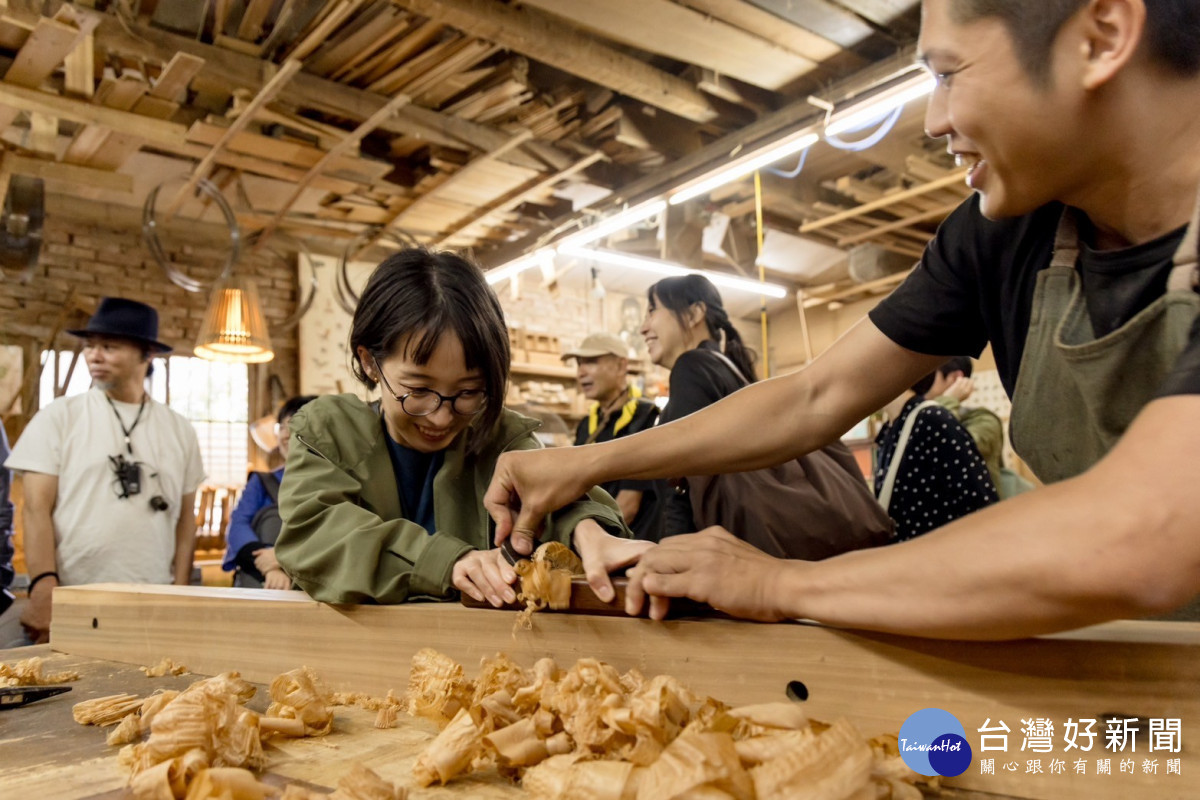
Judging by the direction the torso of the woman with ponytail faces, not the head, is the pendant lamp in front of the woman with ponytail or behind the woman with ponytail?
in front

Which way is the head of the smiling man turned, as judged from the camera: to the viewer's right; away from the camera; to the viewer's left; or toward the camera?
to the viewer's left

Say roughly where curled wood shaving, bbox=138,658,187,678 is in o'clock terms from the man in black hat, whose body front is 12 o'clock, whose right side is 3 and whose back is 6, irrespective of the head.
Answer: The curled wood shaving is roughly at 12 o'clock from the man in black hat.

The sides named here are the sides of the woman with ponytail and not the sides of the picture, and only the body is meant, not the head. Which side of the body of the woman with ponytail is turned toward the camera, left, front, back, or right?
left

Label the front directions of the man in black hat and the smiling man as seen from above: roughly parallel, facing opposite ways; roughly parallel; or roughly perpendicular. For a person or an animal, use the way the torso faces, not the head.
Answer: roughly perpendicular

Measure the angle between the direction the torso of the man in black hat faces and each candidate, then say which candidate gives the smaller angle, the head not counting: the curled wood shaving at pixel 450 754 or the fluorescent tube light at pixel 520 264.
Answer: the curled wood shaving

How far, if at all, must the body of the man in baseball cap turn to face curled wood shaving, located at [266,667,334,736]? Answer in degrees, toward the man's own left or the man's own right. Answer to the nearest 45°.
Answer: approximately 45° to the man's own left

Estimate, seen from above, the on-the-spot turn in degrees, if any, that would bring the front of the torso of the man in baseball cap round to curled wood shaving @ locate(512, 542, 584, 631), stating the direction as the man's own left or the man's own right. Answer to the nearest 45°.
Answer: approximately 45° to the man's own left

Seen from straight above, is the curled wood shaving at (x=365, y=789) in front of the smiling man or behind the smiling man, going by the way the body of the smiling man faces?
in front

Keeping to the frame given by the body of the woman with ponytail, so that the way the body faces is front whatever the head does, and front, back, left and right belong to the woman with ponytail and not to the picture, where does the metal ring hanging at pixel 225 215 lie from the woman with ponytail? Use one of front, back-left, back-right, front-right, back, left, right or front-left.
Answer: front-right

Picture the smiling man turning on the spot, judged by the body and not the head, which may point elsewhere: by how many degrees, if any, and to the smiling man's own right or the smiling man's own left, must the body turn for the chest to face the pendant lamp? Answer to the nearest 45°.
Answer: approximately 90° to the smiling man's own right

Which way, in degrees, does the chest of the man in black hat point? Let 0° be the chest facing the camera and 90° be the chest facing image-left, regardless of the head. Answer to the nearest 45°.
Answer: approximately 0°

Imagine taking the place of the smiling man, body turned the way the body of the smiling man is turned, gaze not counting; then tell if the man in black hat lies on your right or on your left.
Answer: on your right

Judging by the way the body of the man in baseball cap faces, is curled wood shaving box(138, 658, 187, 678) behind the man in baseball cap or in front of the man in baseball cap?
in front

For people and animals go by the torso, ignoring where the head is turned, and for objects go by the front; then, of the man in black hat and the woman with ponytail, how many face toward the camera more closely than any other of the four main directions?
1
